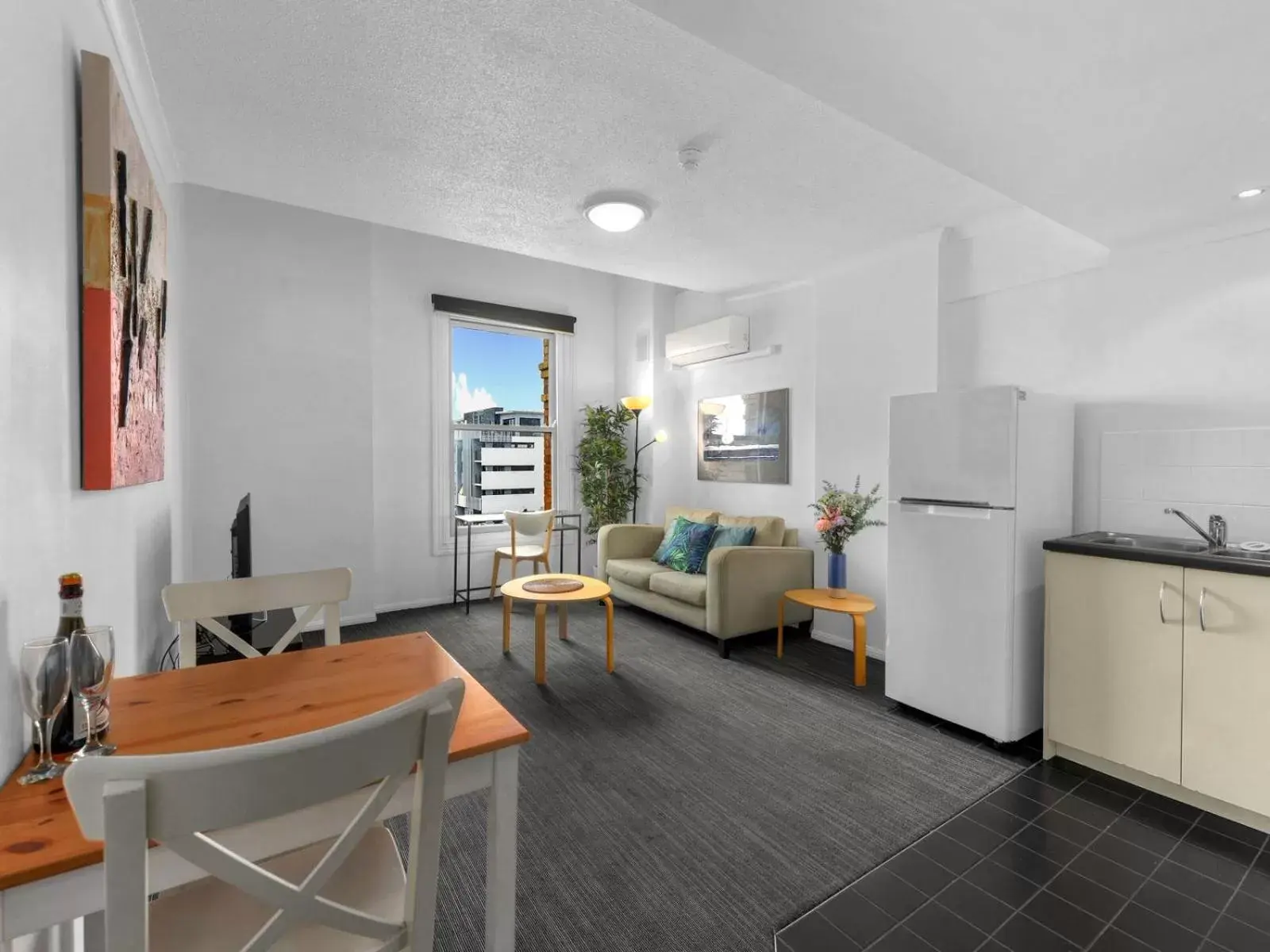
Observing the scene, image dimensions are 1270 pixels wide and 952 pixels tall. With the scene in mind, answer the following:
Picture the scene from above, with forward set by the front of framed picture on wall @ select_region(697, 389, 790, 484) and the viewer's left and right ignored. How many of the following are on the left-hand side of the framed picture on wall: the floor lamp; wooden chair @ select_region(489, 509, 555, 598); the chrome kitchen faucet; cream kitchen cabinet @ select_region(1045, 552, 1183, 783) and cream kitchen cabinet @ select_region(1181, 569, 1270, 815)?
3

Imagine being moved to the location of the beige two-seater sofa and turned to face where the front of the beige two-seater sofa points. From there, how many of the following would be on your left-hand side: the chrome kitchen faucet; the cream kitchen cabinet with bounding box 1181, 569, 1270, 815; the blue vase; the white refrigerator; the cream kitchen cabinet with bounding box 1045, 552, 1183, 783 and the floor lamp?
5

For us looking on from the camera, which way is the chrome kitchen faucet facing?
facing to the left of the viewer

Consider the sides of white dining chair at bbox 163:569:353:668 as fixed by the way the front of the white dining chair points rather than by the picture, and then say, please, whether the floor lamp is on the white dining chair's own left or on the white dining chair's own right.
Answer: on the white dining chair's own left

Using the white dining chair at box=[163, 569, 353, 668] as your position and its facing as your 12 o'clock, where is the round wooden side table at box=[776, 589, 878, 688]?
The round wooden side table is roughly at 9 o'clock from the white dining chair.

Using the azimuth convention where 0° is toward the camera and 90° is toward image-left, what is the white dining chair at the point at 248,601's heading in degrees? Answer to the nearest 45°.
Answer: approximately 0°

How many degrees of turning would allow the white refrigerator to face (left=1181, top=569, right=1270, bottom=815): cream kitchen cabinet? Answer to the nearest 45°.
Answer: approximately 135° to its left

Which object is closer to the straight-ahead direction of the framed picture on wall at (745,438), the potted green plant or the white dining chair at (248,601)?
the white dining chair
